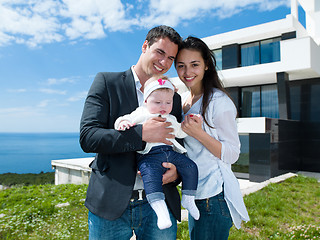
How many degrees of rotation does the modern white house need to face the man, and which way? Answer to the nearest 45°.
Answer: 0° — it already faces them

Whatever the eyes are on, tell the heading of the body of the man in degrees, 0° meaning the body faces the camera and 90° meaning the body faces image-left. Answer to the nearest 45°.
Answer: approximately 315°

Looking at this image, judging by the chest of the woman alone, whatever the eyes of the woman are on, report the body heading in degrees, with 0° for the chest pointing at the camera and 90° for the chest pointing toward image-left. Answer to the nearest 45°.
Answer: approximately 45°

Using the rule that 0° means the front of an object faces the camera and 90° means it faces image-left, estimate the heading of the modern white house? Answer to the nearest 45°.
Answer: approximately 45°
